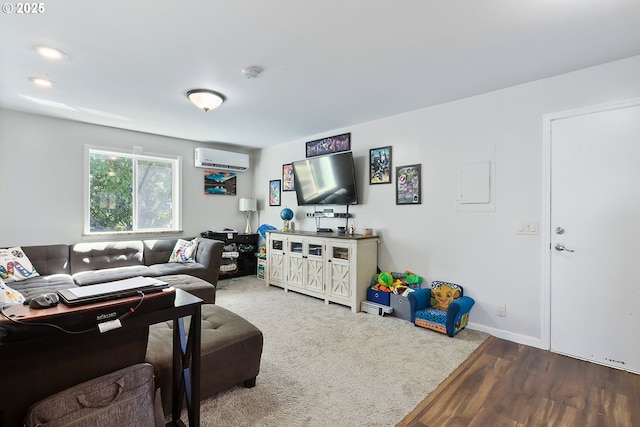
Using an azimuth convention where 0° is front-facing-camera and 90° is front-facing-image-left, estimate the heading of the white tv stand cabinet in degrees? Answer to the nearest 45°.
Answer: approximately 45°

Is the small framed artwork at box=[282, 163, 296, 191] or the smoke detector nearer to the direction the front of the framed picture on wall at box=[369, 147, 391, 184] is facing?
the smoke detector

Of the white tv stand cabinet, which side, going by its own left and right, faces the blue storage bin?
left

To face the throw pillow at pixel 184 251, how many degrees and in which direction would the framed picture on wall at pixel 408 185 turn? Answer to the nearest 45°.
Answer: approximately 45° to its right

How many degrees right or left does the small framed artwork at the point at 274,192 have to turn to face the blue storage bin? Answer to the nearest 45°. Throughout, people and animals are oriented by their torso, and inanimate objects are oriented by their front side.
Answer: approximately 90° to its left

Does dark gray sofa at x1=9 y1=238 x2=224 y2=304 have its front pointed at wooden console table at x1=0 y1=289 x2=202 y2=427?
yes

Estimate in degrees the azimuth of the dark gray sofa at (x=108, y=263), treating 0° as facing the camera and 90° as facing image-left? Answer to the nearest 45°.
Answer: approximately 0°

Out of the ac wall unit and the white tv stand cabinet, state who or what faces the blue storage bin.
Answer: the ac wall unit

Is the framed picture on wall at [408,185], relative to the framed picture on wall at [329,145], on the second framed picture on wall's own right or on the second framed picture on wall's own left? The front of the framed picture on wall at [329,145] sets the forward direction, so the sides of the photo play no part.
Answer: on the second framed picture on wall's own left
